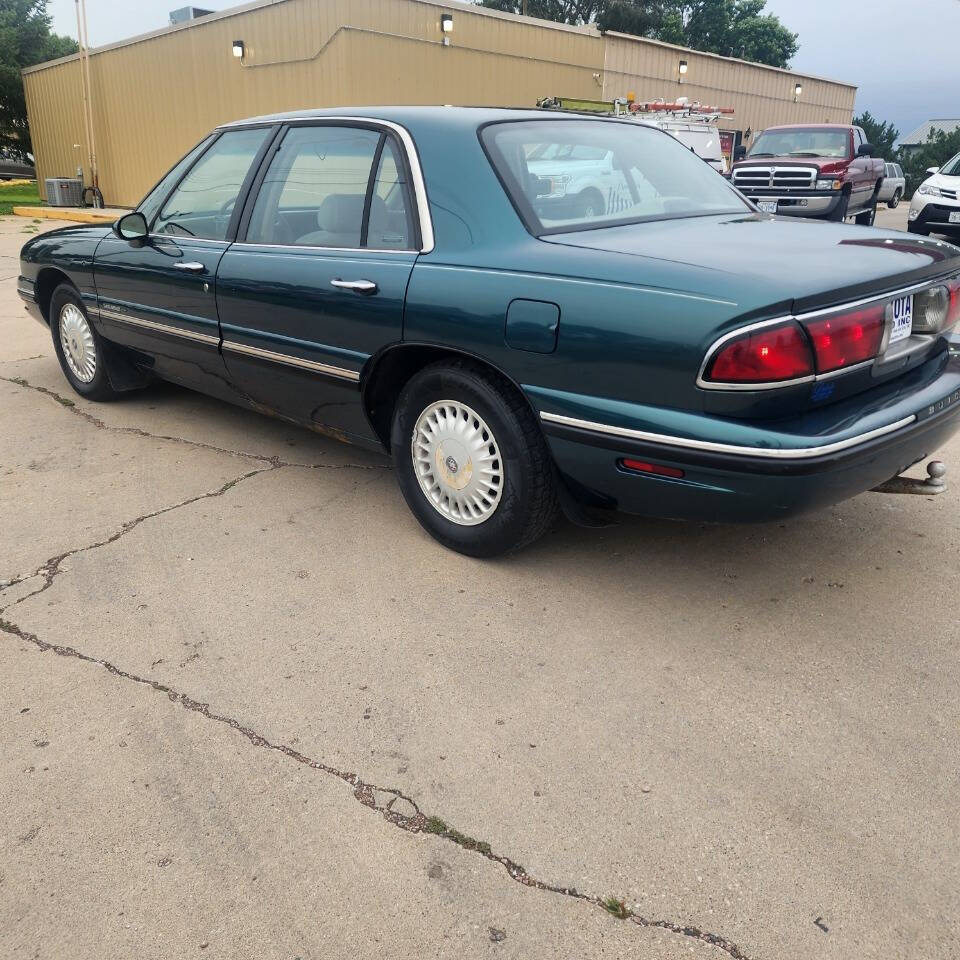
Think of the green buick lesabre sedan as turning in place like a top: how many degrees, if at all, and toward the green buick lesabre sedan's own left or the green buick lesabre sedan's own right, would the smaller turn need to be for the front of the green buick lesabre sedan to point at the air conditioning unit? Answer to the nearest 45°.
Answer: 0° — it already faces it

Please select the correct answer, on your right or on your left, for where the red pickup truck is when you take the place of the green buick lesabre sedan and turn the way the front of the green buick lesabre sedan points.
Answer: on your right

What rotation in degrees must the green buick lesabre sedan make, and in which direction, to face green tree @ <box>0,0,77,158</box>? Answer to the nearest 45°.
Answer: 0° — it already faces it

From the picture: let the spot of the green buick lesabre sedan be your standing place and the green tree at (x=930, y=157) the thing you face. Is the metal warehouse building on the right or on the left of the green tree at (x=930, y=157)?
left

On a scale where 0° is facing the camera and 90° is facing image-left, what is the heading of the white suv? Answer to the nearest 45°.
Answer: approximately 45°

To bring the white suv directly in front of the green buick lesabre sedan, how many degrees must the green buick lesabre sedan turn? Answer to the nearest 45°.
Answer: approximately 90° to its right

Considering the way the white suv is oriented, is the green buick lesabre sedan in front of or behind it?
in front

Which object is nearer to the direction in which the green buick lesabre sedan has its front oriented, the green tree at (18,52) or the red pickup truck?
the green tree

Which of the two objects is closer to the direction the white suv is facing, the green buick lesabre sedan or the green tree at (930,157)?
the green buick lesabre sedan

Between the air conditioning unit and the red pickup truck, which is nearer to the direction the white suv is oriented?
the air conditioning unit

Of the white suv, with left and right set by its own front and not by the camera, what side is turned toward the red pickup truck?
right

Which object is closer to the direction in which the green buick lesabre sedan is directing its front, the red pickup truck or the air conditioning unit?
the air conditioning unit

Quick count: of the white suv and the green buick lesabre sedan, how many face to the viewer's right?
0

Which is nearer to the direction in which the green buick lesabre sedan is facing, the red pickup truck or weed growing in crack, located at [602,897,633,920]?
the red pickup truck

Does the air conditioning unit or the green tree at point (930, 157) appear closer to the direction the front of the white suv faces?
the air conditioning unit

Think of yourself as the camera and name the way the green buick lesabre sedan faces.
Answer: facing away from the viewer and to the left of the viewer

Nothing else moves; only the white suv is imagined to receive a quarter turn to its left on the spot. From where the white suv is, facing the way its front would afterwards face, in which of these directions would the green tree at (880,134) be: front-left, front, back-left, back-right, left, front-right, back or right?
back-left
